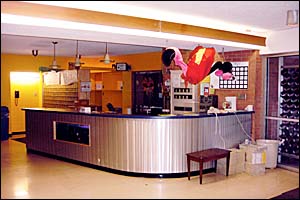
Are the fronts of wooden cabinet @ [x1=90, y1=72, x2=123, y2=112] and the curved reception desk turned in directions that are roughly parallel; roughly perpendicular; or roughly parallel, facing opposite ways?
roughly parallel

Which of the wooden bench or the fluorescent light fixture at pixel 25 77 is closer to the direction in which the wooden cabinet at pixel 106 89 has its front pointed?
the wooden bench

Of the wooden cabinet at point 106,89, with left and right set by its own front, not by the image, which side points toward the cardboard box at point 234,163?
front

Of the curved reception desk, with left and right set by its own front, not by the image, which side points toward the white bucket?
left

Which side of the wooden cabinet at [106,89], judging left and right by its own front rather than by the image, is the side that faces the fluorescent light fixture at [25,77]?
right

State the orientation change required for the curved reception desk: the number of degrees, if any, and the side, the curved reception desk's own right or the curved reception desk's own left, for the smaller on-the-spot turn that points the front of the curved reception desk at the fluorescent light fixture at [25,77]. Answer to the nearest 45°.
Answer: approximately 135° to the curved reception desk's own right

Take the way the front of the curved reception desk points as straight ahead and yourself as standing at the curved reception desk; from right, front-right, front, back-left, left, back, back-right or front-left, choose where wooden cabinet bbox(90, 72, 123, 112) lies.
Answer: back

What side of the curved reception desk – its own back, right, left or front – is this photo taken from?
front

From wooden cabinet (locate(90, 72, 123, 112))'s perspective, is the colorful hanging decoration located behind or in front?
in front

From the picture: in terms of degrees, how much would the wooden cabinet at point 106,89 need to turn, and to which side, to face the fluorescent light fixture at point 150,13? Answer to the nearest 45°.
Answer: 0° — it already faces it

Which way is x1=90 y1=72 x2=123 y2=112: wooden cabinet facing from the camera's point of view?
toward the camera

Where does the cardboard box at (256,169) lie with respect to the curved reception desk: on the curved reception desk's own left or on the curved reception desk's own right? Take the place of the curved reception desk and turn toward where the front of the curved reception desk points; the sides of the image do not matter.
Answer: on the curved reception desk's own left

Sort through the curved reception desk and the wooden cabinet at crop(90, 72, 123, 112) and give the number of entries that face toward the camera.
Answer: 2
